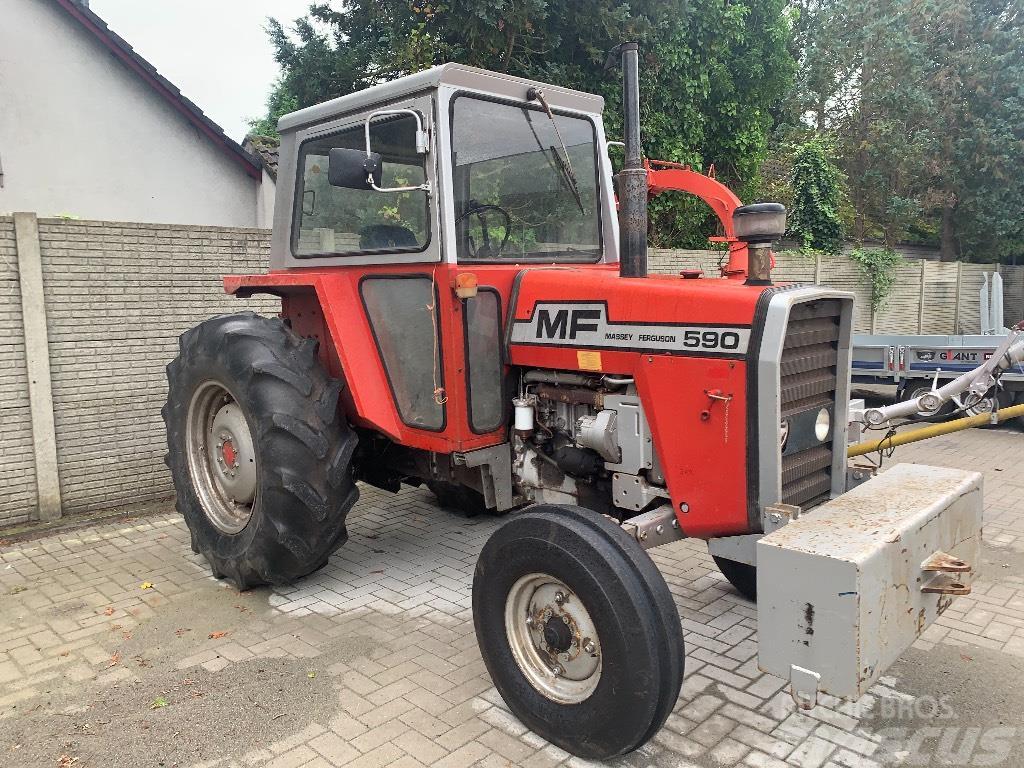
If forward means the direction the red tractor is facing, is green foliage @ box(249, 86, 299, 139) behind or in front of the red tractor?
behind

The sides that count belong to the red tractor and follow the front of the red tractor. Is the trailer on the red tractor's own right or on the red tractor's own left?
on the red tractor's own left

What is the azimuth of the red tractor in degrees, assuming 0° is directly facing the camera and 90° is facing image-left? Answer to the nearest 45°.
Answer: approximately 315°

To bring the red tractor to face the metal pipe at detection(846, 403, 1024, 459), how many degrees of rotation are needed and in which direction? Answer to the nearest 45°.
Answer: approximately 45° to its left

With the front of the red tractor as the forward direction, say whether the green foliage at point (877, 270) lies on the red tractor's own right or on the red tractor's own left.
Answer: on the red tractor's own left

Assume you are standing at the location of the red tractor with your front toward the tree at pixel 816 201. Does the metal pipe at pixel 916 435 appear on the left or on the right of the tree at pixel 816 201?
right

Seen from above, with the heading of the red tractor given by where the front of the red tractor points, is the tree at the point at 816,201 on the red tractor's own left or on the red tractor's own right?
on the red tractor's own left

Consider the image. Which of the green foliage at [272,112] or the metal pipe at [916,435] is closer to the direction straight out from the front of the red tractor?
the metal pipe

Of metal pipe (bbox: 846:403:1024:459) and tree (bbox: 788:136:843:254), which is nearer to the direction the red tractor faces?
the metal pipe
